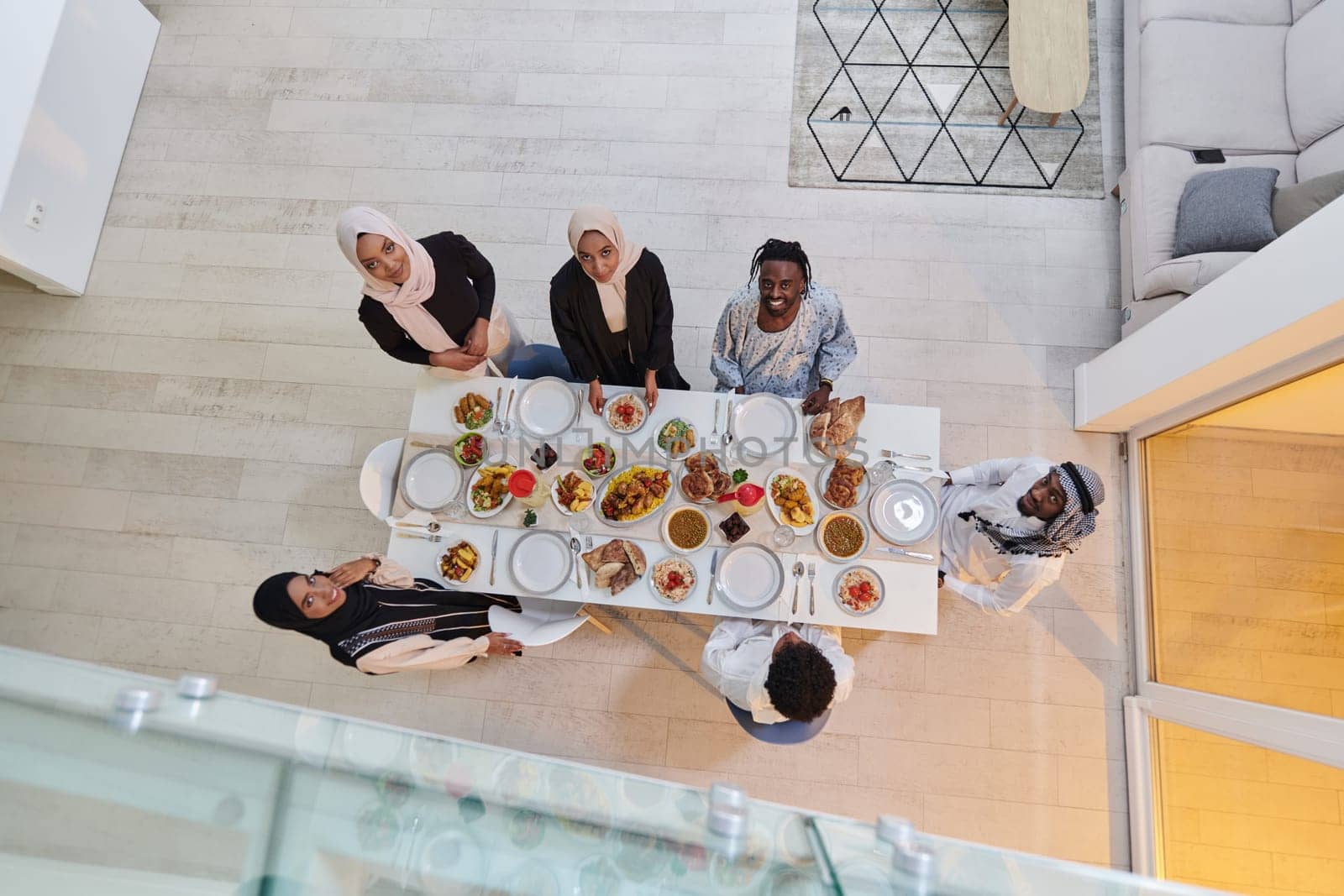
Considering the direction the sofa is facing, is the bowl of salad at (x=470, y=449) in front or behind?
in front

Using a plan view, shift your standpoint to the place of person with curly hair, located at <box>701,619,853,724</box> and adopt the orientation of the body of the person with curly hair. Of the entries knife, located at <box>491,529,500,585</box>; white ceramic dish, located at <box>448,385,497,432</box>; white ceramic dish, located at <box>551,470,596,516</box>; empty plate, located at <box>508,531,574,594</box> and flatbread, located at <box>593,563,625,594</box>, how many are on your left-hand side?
5

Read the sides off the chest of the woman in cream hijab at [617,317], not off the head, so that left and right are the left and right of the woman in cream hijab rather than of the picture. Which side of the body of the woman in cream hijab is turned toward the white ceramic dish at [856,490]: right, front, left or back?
left

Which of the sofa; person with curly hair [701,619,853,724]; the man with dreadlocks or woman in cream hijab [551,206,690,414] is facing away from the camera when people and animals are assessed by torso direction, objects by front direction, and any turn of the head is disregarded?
the person with curly hair

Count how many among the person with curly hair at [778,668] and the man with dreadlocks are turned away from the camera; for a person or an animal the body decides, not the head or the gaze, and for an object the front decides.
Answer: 1

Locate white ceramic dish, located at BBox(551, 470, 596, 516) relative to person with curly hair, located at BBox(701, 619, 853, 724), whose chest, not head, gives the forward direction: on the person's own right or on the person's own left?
on the person's own left

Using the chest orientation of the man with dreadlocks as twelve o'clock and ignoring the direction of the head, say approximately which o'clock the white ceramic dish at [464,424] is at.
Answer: The white ceramic dish is roughly at 3 o'clock from the man with dreadlocks.

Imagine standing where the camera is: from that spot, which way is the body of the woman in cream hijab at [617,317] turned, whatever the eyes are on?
toward the camera

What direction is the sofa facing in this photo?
to the viewer's left

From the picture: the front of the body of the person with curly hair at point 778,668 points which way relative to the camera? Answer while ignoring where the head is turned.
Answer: away from the camera

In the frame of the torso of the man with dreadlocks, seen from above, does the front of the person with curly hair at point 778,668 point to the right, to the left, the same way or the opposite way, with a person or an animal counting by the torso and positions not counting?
the opposite way
